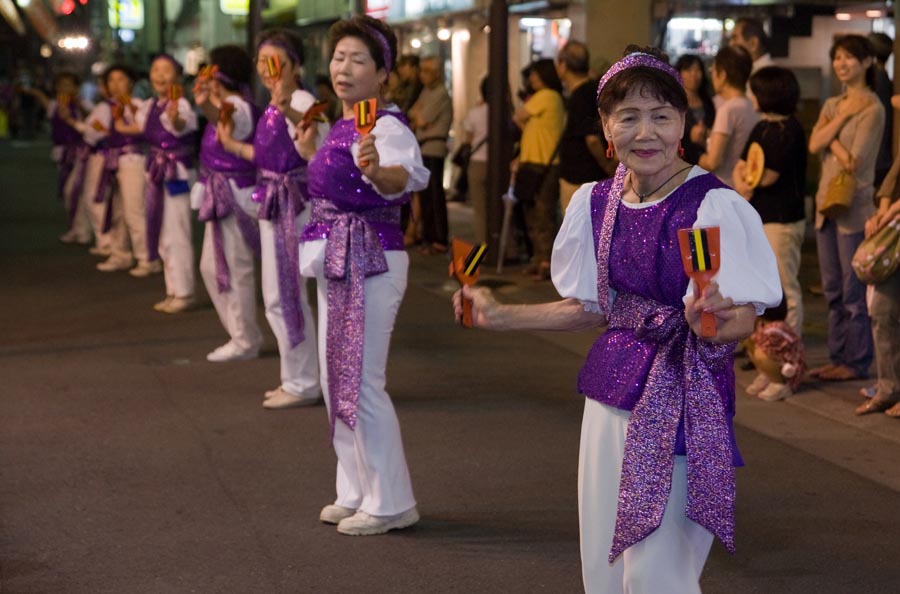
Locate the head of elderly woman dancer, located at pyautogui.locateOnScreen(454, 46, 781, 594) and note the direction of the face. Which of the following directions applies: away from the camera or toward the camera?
toward the camera

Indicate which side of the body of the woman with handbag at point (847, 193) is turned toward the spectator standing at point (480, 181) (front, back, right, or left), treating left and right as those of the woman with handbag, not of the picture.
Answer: right

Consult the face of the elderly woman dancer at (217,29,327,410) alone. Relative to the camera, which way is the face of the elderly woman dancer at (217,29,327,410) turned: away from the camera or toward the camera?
toward the camera

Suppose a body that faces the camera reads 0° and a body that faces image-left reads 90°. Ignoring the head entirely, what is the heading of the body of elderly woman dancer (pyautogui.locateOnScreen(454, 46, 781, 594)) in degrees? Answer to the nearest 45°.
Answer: approximately 0°

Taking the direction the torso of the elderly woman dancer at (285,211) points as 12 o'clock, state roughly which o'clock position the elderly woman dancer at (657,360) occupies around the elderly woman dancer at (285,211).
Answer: the elderly woman dancer at (657,360) is roughly at 10 o'clock from the elderly woman dancer at (285,211).

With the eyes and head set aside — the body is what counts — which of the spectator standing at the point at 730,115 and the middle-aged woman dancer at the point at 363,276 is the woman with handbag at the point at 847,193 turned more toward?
the middle-aged woman dancer

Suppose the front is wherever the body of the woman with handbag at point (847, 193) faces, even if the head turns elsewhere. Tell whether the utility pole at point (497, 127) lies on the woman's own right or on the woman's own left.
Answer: on the woman's own right

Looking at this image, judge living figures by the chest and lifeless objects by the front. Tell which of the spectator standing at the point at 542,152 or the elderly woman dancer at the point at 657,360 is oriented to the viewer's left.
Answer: the spectator standing

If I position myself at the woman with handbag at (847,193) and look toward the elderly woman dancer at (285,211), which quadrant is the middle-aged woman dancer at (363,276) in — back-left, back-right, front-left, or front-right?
front-left

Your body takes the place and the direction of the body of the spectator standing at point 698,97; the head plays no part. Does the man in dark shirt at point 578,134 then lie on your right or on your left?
on your right

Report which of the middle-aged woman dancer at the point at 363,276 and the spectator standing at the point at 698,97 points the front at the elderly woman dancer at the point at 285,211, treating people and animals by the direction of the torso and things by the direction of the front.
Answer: the spectator standing

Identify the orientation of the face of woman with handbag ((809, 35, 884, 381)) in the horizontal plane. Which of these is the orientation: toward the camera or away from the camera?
toward the camera

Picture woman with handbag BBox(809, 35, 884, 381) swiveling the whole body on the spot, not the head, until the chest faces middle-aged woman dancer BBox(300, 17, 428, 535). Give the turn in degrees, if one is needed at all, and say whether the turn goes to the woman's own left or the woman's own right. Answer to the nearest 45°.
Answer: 0° — they already face them
